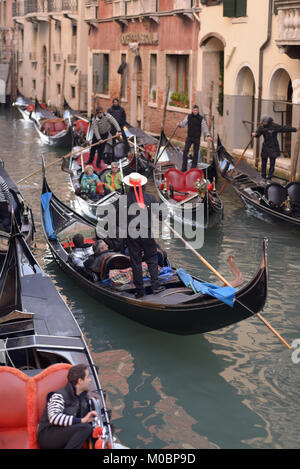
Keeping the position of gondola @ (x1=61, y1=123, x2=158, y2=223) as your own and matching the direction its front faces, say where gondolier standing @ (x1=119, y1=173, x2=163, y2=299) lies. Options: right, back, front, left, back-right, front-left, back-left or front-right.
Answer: front-left

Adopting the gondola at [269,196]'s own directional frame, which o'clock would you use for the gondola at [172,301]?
the gondola at [172,301] is roughly at 2 o'clock from the gondola at [269,196].

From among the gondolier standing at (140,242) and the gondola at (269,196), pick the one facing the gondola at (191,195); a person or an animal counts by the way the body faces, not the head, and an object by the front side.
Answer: the gondolier standing

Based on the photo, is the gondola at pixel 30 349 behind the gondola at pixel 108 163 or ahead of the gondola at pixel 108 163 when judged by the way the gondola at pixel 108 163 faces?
ahead

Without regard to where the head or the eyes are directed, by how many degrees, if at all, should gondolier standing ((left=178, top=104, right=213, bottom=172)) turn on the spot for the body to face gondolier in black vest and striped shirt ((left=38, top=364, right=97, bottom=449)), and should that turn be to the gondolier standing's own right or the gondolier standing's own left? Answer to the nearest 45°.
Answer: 0° — they already face them

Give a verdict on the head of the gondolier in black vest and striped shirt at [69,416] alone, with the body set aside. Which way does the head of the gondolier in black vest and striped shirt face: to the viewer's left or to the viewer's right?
to the viewer's right

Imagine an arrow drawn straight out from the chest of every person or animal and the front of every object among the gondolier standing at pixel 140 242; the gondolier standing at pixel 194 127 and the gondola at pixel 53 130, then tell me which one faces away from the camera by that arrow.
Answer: the gondolier standing at pixel 140 242

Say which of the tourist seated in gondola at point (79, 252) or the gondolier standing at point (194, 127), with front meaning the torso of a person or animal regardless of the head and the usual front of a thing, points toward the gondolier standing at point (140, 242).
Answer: the gondolier standing at point (194, 127)

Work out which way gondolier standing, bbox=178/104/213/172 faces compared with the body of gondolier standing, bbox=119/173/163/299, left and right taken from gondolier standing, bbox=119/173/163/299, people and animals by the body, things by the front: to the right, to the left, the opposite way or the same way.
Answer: the opposite way

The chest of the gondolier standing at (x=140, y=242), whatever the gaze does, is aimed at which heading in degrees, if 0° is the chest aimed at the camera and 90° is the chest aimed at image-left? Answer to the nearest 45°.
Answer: approximately 180°
